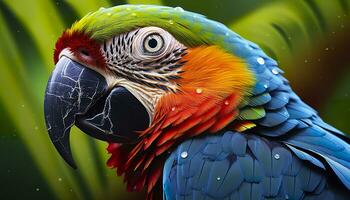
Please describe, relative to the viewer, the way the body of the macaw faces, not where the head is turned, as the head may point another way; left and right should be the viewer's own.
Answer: facing to the left of the viewer
